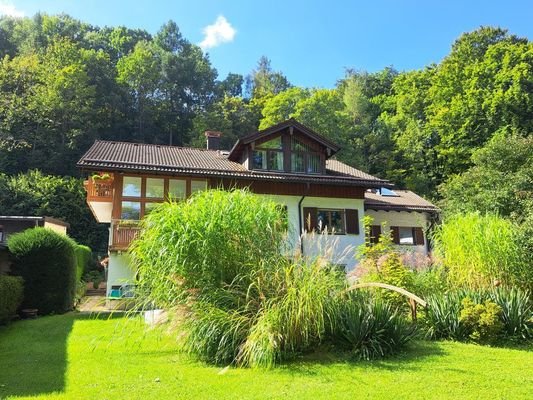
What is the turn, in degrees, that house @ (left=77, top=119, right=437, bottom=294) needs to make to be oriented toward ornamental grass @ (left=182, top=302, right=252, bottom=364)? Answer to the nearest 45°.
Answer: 0° — it already faces it

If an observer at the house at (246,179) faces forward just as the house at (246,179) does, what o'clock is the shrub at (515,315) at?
The shrub is roughly at 11 o'clock from the house.

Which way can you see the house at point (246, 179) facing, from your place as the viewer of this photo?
facing the viewer

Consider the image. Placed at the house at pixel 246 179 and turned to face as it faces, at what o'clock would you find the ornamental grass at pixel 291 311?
The ornamental grass is roughly at 12 o'clock from the house.

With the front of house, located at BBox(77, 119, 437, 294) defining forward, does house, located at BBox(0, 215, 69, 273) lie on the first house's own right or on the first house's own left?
on the first house's own right

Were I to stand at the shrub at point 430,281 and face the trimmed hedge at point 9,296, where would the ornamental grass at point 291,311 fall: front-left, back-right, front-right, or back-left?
front-left

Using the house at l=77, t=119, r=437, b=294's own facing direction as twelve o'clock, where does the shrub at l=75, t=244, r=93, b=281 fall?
The shrub is roughly at 4 o'clock from the house.

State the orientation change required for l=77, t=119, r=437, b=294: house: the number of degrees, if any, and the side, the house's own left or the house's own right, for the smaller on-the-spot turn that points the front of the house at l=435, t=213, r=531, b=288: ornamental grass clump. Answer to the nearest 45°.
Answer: approximately 45° to the house's own left

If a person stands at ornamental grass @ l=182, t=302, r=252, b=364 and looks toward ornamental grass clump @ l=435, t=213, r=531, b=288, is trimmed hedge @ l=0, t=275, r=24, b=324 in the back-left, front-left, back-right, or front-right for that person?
back-left

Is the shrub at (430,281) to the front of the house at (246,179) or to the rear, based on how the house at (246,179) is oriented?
to the front

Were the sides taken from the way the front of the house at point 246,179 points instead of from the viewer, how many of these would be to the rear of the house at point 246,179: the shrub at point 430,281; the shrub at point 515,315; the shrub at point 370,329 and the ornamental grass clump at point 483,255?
0

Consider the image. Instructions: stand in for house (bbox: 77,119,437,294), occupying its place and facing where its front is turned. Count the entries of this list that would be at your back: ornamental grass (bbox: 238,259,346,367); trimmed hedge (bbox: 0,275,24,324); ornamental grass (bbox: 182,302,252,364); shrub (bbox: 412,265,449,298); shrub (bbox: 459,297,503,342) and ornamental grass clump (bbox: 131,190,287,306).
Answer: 0

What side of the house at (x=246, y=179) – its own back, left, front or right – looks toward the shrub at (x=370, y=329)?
front
